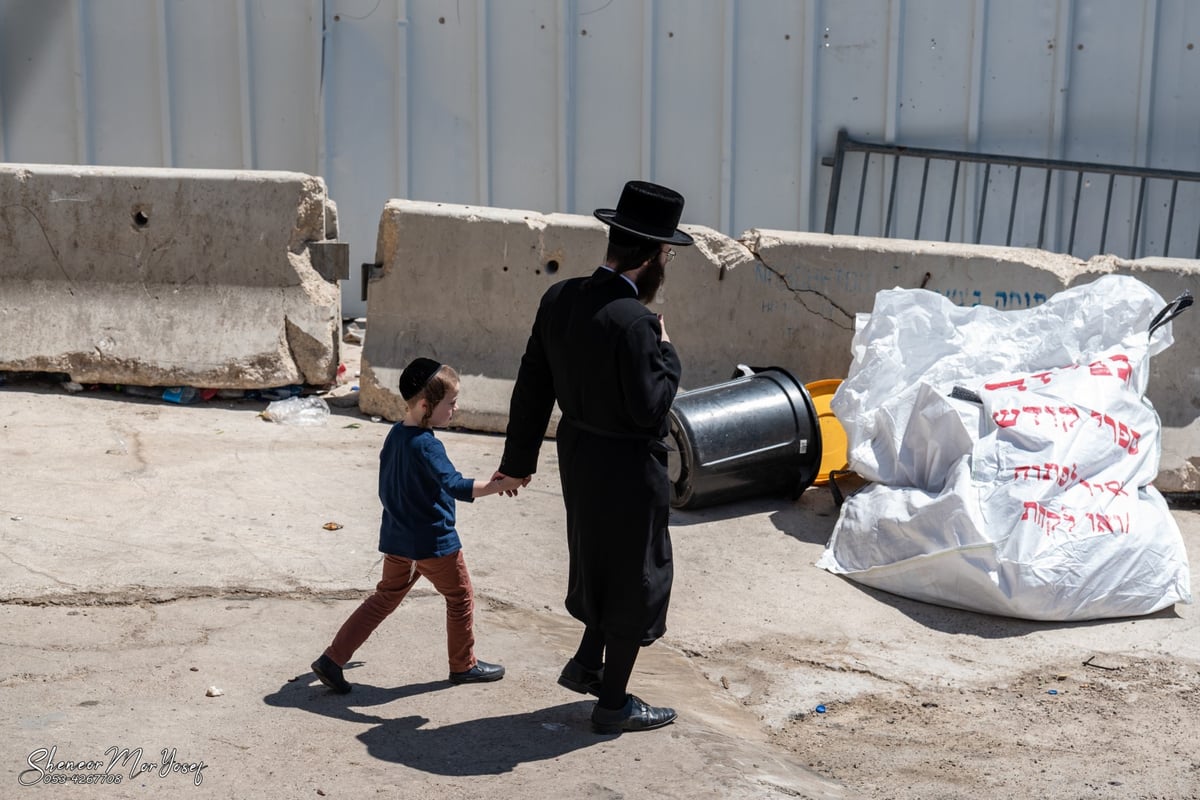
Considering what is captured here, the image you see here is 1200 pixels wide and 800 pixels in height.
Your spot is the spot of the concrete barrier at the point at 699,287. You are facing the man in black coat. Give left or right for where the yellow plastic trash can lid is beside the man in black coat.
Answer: left

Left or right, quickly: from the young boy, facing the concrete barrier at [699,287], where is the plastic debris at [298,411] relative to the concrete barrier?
left

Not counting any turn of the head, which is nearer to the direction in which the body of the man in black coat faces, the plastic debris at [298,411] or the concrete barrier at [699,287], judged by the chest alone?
the concrete barrier

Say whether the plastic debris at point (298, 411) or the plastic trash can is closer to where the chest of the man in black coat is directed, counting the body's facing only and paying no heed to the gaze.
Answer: the plastic trash can

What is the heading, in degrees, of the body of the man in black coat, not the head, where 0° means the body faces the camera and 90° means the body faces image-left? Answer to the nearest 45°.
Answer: approximately 225°

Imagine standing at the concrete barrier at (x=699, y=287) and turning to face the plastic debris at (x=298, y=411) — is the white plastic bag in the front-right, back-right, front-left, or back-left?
back-left

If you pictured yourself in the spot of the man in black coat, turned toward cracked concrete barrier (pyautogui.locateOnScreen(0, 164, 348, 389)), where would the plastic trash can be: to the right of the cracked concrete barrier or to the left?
right

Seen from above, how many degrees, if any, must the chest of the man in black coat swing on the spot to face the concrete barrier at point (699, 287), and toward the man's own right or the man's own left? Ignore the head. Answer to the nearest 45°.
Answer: approximately 45° to the man's own left

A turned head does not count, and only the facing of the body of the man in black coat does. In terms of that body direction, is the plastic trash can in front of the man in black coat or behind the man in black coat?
in front

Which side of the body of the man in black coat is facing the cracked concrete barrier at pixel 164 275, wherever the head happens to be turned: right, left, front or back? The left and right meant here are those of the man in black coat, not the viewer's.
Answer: left
